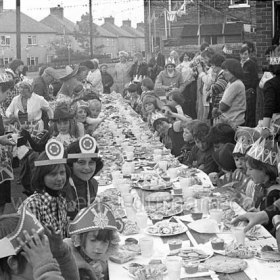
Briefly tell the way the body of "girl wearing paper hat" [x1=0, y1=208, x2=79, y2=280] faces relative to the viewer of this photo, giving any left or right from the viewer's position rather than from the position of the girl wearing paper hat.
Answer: facing to the right of the viewer

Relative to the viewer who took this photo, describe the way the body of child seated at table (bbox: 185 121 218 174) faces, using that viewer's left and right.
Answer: facing the viewer and to the left of the viewer

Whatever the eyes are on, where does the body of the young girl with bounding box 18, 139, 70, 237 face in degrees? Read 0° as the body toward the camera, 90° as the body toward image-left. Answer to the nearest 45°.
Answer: approximately 315°

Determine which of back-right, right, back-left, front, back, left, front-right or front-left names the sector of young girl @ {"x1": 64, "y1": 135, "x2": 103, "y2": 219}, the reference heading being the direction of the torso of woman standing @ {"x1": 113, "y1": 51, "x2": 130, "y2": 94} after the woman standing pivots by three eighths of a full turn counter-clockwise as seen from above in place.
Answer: back-right

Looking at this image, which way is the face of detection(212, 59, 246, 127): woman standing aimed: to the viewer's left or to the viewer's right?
to the viewer's left

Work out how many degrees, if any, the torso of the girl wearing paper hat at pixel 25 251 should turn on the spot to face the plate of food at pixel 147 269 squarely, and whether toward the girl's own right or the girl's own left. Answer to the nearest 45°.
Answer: approximately 45° to the girl's own left

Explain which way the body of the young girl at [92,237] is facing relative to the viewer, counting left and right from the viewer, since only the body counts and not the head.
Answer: facing the viewer and to the right of the viewer

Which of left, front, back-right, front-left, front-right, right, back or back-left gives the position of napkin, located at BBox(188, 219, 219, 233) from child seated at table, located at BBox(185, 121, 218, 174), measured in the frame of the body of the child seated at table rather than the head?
front-left
